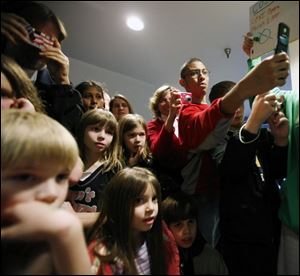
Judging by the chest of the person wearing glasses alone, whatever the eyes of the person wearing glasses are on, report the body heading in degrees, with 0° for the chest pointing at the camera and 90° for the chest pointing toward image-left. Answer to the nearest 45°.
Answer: approximately 315°

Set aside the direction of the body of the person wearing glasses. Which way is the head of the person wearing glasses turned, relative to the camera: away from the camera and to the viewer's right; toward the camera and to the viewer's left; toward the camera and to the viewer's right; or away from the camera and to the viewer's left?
toward the camera and to the viewer's right
